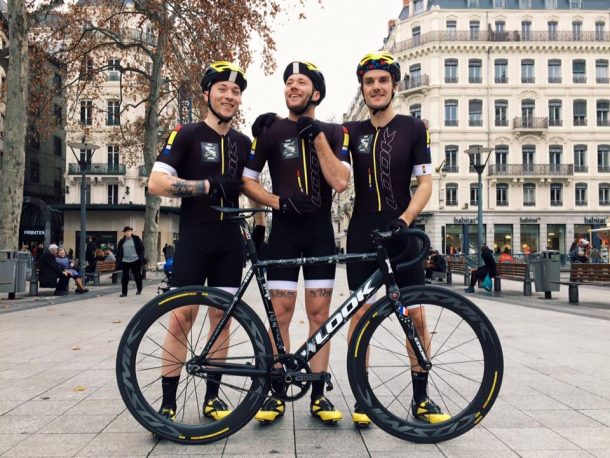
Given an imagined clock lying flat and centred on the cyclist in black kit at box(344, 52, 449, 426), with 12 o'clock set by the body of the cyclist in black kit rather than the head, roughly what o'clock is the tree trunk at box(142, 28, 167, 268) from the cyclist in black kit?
The tree trunk is roughly at 5 o'clock from the cyclist in black kit.

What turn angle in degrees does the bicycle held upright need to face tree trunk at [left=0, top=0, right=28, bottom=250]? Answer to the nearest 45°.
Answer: approximately 135° to its left

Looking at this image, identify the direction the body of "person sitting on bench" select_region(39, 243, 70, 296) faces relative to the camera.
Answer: to the viewer's right

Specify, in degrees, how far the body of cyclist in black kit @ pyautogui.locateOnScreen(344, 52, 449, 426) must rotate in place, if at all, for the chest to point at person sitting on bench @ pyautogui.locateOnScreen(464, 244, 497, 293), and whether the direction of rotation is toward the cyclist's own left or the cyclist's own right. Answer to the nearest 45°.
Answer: approximately 180°

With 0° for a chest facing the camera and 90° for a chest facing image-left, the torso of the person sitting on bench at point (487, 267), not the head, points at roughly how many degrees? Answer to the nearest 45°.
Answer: approximately 90°

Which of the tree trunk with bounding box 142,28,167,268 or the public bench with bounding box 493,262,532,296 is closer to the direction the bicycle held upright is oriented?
the public bench

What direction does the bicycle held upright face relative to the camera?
to the viewer's right

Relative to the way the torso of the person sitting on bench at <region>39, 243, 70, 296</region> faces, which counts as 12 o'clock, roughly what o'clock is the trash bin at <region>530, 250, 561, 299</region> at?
The trash bin is roughly at 1 o'clock from the person sitting on bench.
